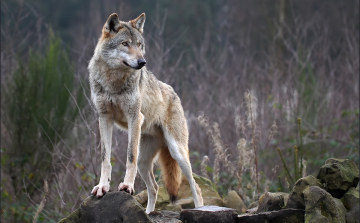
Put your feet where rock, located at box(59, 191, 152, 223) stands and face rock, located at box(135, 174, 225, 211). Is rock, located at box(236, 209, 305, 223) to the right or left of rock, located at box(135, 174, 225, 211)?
right

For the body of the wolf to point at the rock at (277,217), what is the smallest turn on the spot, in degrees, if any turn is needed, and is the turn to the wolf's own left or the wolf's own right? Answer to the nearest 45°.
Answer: approximately 135° to the wolf's own left

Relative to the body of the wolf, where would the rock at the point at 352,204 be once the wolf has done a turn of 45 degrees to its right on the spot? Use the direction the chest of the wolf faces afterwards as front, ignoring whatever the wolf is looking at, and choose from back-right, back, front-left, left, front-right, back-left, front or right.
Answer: back

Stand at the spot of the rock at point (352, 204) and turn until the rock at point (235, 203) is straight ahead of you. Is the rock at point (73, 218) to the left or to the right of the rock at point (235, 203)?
left

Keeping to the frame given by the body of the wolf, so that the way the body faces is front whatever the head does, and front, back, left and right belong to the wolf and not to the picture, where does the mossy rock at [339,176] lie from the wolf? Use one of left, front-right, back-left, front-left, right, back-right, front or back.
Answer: back-left

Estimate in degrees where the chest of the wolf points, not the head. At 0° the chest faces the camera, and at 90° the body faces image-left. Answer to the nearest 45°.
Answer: approximately 45°

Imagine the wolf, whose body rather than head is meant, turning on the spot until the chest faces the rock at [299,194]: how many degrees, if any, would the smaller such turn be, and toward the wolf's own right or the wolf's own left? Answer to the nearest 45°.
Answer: approximately 135° to the wolf's own left

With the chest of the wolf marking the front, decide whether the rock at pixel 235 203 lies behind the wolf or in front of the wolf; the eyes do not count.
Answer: behind
